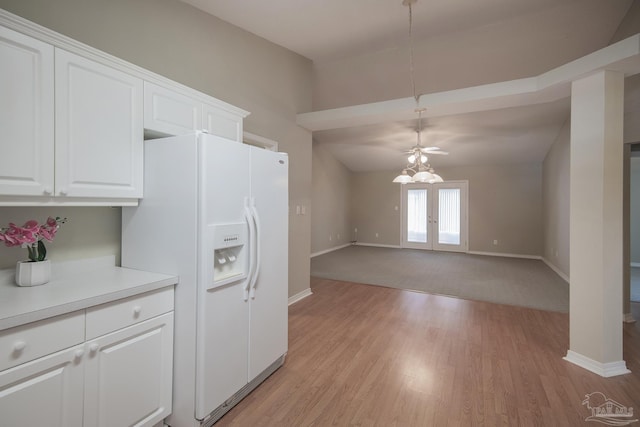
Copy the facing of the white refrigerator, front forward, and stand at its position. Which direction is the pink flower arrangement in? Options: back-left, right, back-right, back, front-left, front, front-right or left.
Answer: back-right

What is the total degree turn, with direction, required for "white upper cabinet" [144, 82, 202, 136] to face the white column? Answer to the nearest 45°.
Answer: approximately 45° to its left

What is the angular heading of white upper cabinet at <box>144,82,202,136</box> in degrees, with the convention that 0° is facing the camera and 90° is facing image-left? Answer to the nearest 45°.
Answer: approximately 315°

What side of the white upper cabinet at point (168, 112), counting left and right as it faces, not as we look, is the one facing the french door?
left

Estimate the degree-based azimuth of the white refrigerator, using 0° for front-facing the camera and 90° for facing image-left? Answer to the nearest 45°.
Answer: approximately 315°
